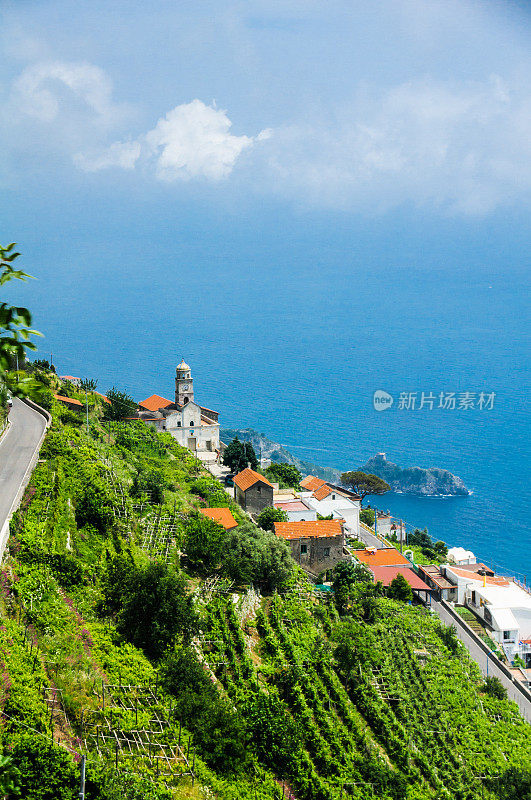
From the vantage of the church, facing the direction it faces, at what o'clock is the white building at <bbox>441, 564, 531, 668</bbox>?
The white building is roughly at 10 o'clock from the church.

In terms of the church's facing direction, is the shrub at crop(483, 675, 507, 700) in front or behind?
in front

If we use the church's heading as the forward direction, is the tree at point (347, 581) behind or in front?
in front

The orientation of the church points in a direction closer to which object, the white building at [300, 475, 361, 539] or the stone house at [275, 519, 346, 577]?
the stone house

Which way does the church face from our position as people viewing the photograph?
facing the viewer

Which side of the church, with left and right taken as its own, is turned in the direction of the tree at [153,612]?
front

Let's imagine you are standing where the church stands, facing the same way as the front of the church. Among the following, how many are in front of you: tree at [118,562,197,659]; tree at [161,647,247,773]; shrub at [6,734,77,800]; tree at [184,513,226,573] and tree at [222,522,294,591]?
5

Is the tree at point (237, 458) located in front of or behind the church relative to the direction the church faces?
in front

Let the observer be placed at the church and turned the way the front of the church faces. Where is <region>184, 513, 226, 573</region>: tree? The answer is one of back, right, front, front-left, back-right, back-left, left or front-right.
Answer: front

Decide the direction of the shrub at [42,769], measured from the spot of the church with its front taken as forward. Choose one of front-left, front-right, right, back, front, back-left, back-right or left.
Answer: front

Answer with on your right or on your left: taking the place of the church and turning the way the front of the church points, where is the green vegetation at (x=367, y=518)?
on your left
